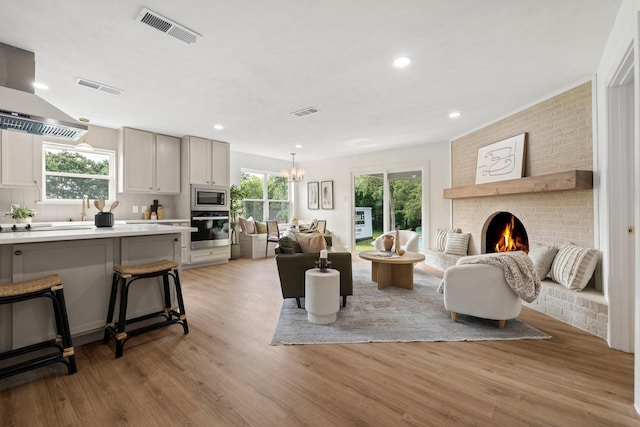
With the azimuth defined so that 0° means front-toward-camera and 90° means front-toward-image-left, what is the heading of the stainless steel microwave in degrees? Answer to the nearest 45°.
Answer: approximately 0°

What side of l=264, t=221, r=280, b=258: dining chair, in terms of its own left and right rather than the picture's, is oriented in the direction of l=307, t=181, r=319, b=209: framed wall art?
front

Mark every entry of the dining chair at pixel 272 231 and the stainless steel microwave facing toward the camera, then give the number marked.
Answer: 1

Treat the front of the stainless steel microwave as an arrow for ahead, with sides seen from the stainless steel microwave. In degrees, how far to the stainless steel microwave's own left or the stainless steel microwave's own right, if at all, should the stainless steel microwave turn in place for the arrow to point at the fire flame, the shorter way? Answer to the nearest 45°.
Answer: approximately 45° to the stainless steel microwave's own left

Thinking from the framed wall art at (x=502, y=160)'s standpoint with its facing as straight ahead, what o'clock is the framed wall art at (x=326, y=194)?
the framed wall art at (x=326, y=194) is roughly at 2 o'clock from the framed wall art at (x=502, y=160).

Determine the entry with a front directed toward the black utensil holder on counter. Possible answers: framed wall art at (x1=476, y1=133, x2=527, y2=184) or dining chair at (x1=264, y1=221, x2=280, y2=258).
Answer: the framed wall art

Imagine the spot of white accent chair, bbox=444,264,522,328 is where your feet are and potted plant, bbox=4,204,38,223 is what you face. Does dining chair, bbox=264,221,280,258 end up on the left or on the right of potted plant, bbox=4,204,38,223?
right

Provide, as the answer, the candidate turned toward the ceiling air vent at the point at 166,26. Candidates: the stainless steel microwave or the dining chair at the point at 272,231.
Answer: the stainless steel microwave

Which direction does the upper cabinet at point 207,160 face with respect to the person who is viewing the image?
facing the viewer and to the right of the viewer

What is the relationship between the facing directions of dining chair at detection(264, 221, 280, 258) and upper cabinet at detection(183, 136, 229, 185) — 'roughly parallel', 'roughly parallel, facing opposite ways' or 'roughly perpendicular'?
roughly perpendicular

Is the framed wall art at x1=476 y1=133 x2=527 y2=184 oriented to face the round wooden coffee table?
yes
